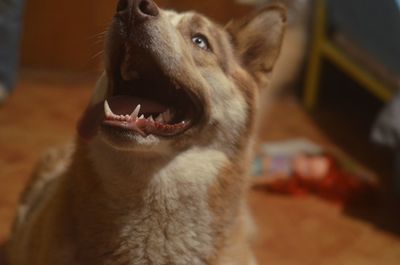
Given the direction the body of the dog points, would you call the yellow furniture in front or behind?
behind

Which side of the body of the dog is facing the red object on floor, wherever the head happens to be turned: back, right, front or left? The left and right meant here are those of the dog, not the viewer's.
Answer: back

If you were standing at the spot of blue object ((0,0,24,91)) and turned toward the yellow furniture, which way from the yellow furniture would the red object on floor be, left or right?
right
